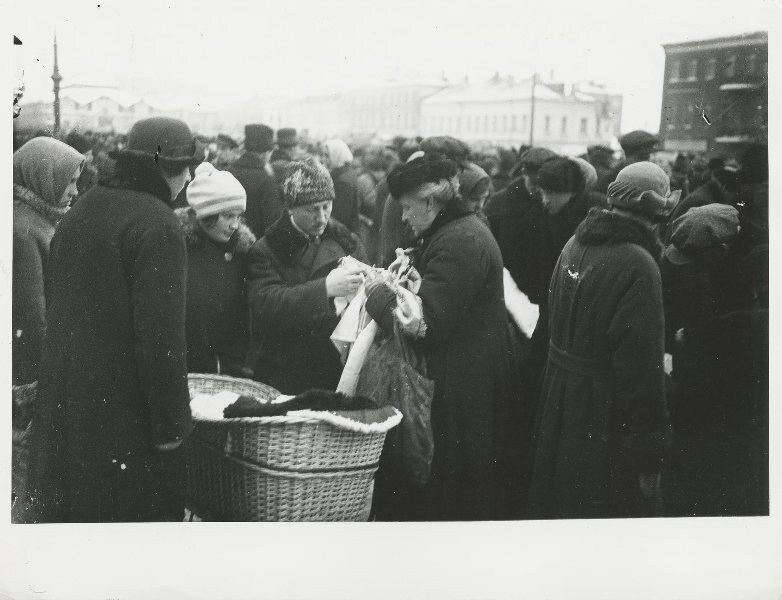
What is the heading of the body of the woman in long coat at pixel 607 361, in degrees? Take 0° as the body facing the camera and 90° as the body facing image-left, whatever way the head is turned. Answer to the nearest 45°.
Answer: approximately 225°

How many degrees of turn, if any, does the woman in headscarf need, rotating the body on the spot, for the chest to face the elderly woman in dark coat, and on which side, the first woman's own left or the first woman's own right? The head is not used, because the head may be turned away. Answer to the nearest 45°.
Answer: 0° — they already face them

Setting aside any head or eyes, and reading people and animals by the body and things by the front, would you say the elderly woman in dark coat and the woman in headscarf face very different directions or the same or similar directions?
very different directions

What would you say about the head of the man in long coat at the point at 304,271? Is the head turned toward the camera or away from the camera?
toward the camera

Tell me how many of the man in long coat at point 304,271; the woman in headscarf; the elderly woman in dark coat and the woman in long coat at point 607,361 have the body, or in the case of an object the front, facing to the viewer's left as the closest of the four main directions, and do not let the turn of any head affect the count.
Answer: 1

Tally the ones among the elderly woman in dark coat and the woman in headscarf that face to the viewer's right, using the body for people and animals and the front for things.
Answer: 1

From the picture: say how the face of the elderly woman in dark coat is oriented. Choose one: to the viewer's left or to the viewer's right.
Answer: to the viewer's left

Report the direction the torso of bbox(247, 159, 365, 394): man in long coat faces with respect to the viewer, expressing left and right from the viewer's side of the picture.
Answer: facing the viewer and to the right of the viewer

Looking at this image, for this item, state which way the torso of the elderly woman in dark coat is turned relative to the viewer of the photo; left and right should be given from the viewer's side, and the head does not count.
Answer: facing to the left of the viewer

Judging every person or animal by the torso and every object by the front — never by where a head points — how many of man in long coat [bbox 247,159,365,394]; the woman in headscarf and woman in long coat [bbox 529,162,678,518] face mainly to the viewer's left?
0

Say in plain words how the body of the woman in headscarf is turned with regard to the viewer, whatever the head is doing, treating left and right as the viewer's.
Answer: facing to the right of the viewer
